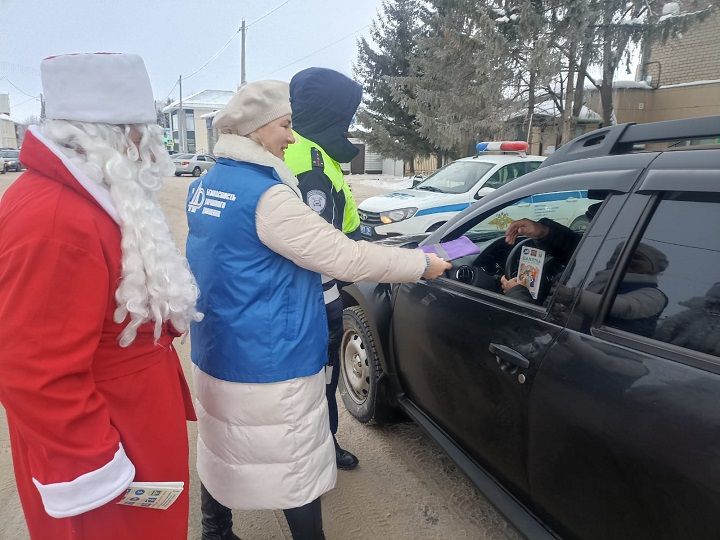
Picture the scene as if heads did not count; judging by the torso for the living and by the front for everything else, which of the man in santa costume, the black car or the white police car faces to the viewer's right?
the man in santa costume

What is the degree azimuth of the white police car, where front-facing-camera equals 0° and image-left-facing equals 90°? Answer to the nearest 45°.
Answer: approximately 45°

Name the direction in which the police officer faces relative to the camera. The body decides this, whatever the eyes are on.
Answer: to the viewer's right

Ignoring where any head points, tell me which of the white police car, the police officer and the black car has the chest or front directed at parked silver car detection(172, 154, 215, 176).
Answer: the black car

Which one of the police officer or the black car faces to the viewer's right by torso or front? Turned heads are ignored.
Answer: the police officer

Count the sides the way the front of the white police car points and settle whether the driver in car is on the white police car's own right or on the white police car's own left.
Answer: on the white police car's own left

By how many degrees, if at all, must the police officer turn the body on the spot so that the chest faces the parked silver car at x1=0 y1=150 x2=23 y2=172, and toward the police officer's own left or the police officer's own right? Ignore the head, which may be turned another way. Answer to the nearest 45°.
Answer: approximately 135° to the police officer's own left

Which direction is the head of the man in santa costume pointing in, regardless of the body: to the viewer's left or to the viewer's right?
to the viewer's right

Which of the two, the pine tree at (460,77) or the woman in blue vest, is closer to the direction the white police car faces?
the woman in blue vest

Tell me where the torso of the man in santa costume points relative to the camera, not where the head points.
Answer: to the viewer's right

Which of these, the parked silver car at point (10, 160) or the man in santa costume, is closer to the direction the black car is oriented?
the parked silver car
